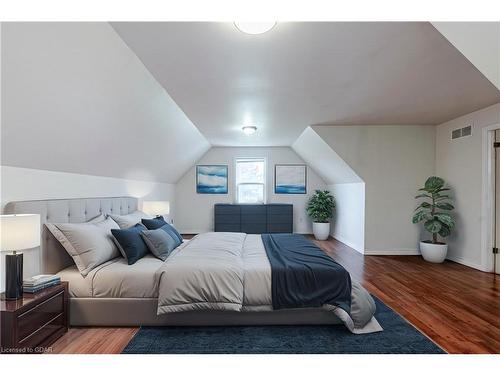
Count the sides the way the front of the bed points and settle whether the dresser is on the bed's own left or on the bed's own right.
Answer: on the bed's own left

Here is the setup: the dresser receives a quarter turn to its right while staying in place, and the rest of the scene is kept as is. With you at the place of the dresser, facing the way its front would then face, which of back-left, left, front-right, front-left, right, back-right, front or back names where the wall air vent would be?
back-left

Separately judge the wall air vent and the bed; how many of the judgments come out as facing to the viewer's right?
1

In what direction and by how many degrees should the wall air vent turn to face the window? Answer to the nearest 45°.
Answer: approximately 45° to its right

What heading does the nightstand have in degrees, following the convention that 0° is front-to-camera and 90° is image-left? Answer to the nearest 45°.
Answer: approximately 315°

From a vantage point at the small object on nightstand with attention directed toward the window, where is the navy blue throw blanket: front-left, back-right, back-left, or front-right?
front-right

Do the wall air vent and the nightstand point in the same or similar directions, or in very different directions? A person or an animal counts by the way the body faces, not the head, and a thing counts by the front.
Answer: very different directions

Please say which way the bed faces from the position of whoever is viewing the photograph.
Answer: facing to the right of the viewer

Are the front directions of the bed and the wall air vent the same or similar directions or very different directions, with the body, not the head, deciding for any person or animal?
very different directions

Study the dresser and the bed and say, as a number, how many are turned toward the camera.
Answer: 1

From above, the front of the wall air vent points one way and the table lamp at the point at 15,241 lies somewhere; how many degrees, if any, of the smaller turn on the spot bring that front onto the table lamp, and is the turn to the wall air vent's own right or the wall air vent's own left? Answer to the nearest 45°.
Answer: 0° — it already faces it

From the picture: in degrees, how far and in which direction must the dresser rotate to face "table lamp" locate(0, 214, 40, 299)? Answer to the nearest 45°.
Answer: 0° — it already faces it

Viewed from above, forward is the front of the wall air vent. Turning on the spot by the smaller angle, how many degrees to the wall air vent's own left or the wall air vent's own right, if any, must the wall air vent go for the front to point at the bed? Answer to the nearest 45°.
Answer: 0° — it already faces it

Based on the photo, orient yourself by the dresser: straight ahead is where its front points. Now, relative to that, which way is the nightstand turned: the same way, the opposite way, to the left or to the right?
to the left

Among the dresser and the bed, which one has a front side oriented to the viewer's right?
the bed

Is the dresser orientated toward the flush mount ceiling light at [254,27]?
yes

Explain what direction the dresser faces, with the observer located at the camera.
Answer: facing the viewer

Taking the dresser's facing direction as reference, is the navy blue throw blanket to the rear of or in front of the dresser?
in front
